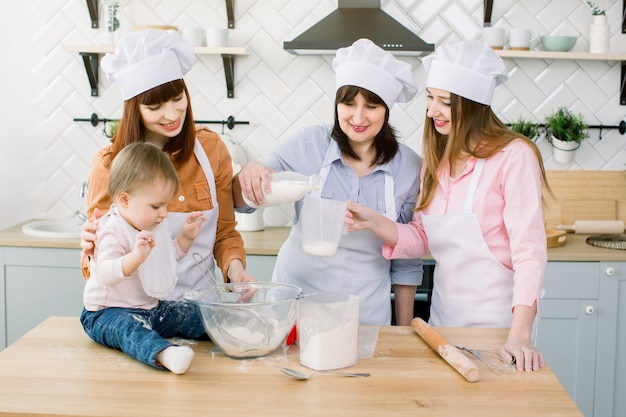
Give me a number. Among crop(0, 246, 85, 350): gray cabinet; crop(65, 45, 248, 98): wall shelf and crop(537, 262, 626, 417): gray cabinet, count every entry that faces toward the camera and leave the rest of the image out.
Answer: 3

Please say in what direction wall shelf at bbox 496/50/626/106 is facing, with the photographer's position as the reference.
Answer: facing the viewer

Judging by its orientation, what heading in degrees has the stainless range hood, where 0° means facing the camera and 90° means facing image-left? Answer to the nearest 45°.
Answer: approximately 0°

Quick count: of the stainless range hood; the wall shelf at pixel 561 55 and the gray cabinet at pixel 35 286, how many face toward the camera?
3

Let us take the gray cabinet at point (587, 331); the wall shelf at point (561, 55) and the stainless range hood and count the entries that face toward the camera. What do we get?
3

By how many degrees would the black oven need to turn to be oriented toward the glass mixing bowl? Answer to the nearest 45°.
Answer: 0° — it already faces it

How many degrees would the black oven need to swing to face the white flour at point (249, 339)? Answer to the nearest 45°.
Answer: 0° — it already faces it

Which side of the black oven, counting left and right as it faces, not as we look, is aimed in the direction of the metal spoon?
front

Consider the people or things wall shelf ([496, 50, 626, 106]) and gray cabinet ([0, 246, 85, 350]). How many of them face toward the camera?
2

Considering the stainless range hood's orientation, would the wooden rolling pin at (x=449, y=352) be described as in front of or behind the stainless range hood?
in front

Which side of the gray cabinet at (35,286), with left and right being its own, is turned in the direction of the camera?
front

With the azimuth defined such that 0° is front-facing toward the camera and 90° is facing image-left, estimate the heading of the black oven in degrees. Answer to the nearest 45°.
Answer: approximately 0°
